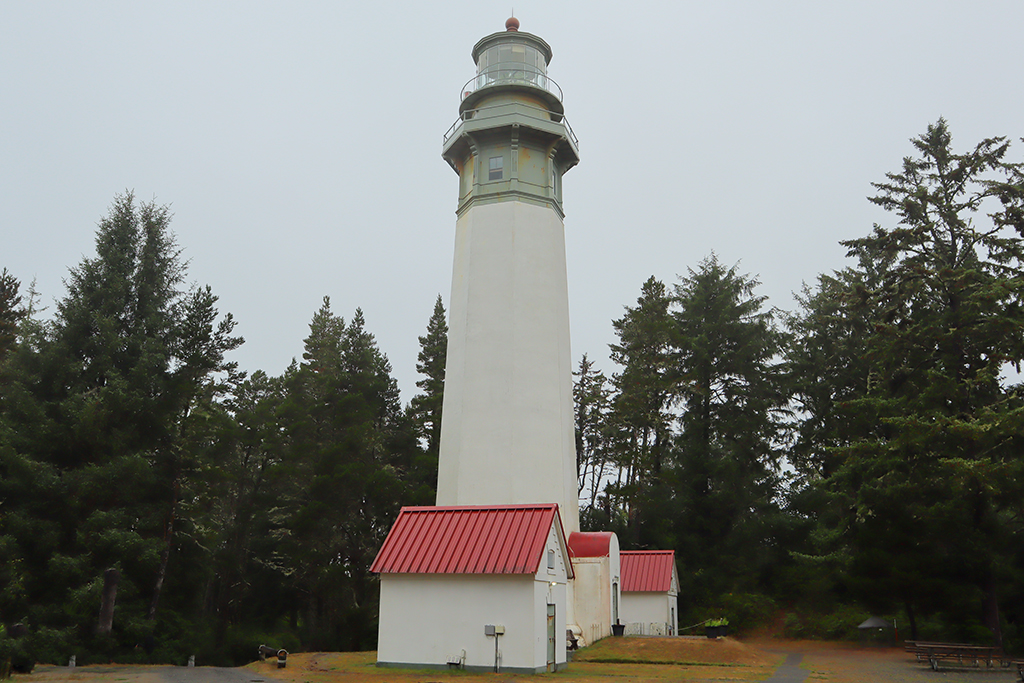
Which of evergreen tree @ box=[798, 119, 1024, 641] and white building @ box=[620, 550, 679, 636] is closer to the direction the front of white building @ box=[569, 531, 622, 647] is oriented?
the evergreen tree

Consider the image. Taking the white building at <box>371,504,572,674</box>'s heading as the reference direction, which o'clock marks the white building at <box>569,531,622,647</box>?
the white building at <box>569,531,622,647</box> is roughly at 10 o'clock from the white building at <box>371,504,572,674</box>.
